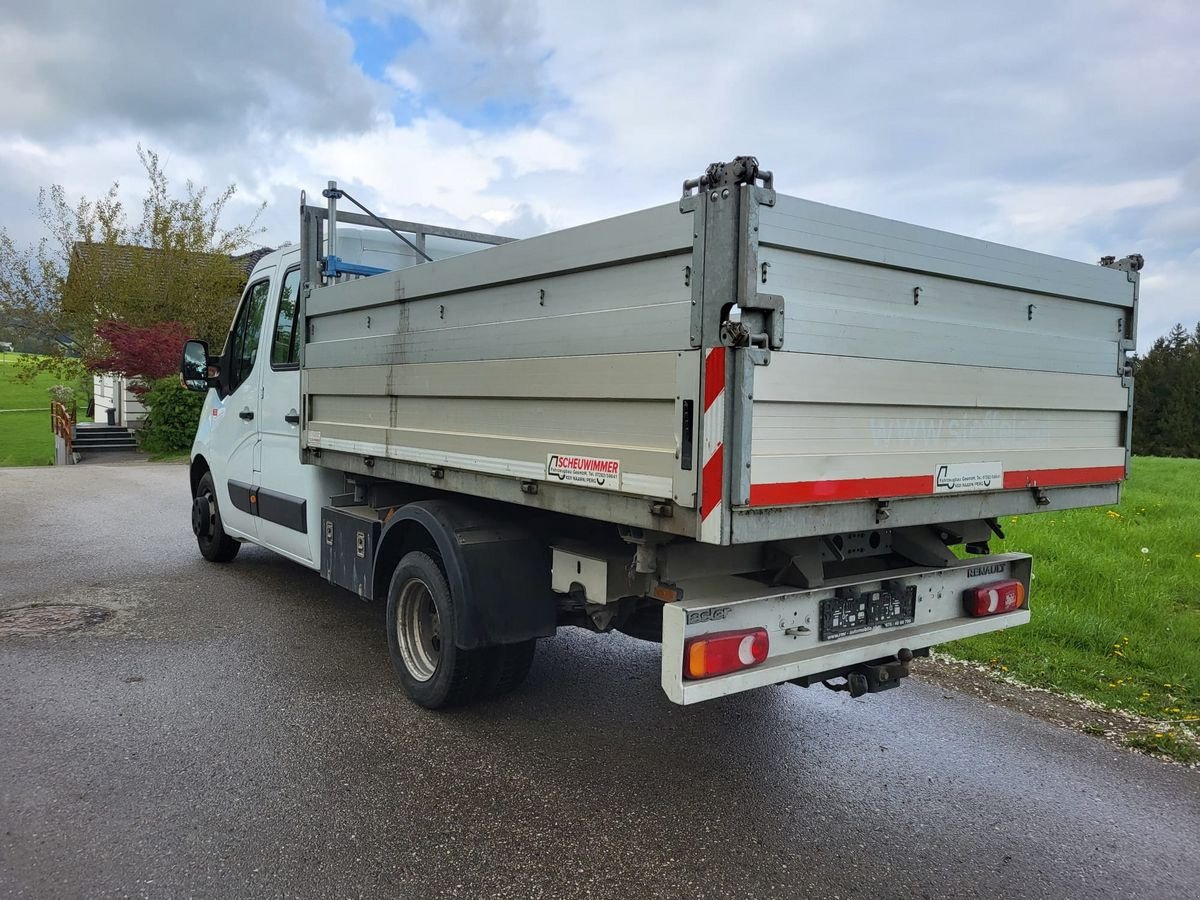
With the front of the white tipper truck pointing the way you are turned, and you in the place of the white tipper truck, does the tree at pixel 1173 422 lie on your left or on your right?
on your right

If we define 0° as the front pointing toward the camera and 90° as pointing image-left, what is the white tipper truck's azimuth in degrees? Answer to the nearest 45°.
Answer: approximately 135°
